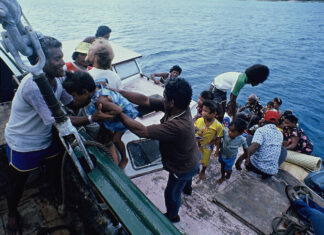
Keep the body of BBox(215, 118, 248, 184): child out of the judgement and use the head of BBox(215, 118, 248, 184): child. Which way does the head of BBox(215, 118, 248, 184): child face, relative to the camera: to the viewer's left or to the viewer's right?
to the viewer's left

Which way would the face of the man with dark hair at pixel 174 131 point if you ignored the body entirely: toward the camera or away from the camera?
away from the camera

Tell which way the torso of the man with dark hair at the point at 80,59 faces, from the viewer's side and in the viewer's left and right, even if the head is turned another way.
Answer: facing the viewer and to the right of the viewer

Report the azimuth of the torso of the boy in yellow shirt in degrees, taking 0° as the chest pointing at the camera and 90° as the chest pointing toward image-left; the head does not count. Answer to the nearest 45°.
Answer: approximately 45°

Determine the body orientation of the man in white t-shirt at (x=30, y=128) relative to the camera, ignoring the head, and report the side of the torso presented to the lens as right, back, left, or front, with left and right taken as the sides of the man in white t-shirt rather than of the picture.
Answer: right

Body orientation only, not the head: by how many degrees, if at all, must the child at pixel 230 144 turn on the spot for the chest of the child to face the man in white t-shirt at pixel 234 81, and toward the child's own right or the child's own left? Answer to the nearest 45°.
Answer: approximately 135° to the child's own right
